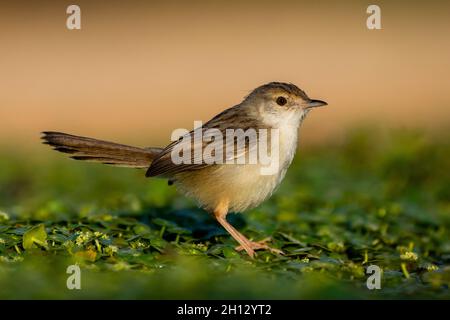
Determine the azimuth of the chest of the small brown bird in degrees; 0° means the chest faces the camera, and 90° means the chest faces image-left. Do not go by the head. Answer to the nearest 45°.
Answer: approximately 270°
